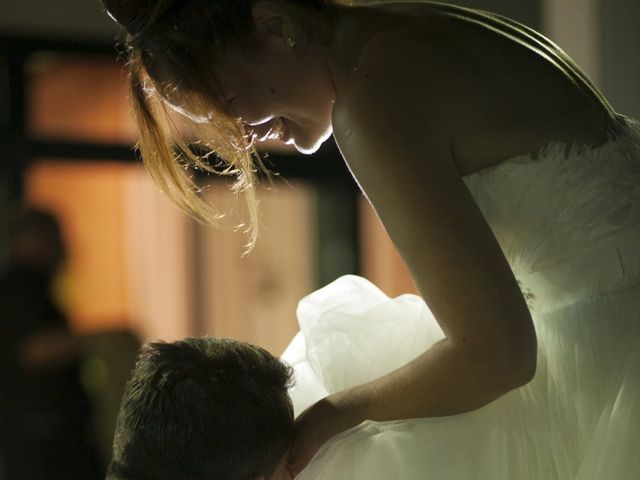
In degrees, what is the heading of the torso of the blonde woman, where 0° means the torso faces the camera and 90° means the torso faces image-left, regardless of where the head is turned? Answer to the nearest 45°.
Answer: approximately 90°

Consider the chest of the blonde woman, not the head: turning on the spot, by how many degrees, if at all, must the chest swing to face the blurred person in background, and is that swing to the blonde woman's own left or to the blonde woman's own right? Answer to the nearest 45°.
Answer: approximately 45° to the blonde woman's own right
